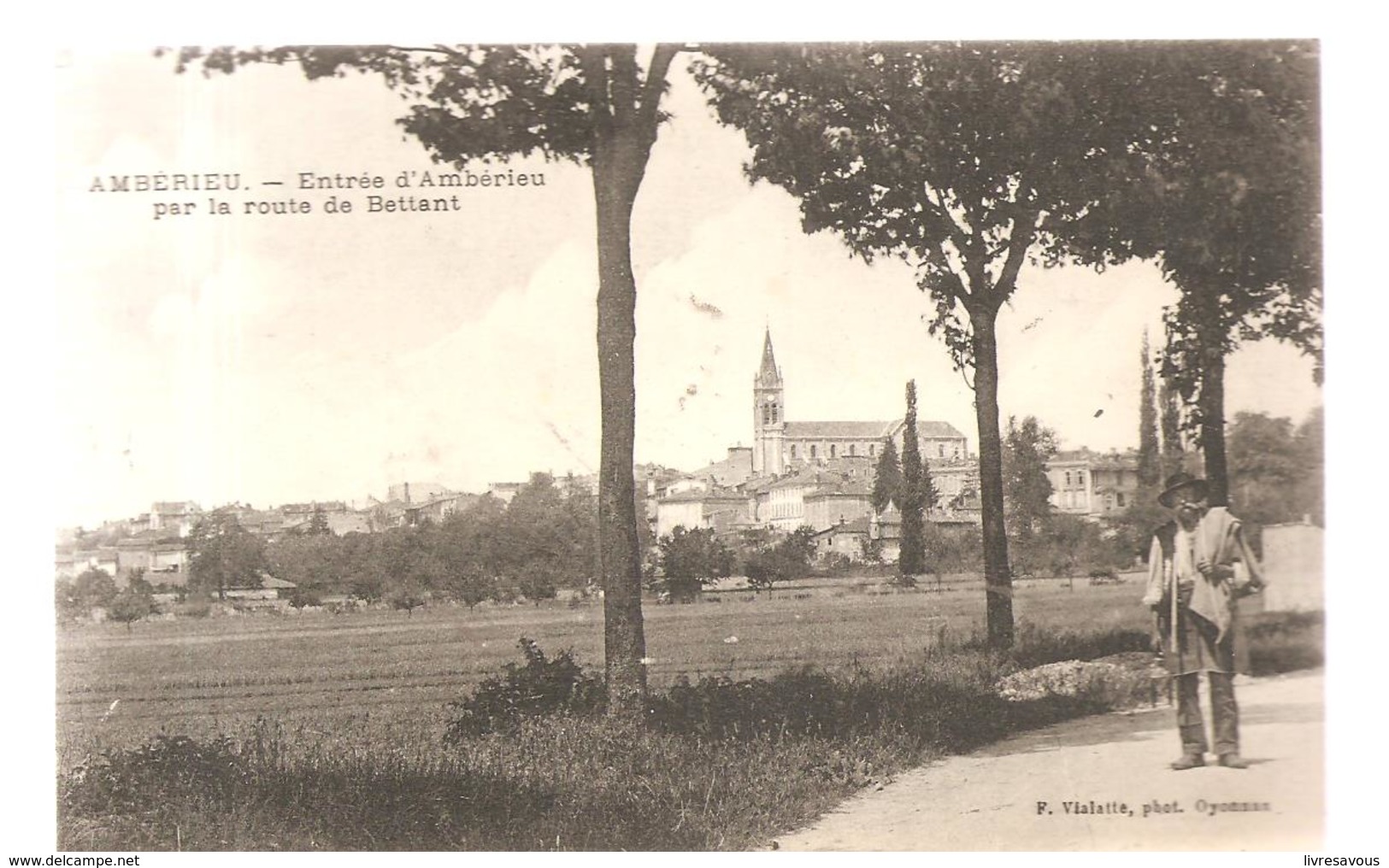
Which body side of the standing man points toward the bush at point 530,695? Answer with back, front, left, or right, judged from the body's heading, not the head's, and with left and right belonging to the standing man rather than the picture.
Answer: right

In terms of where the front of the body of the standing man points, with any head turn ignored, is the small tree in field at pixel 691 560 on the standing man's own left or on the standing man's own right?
on the standing man's own right

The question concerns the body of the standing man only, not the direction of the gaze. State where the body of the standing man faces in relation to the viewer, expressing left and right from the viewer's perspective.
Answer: facing the viewer

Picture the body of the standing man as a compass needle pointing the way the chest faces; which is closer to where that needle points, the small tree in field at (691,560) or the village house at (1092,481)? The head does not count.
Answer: the small tree in field
